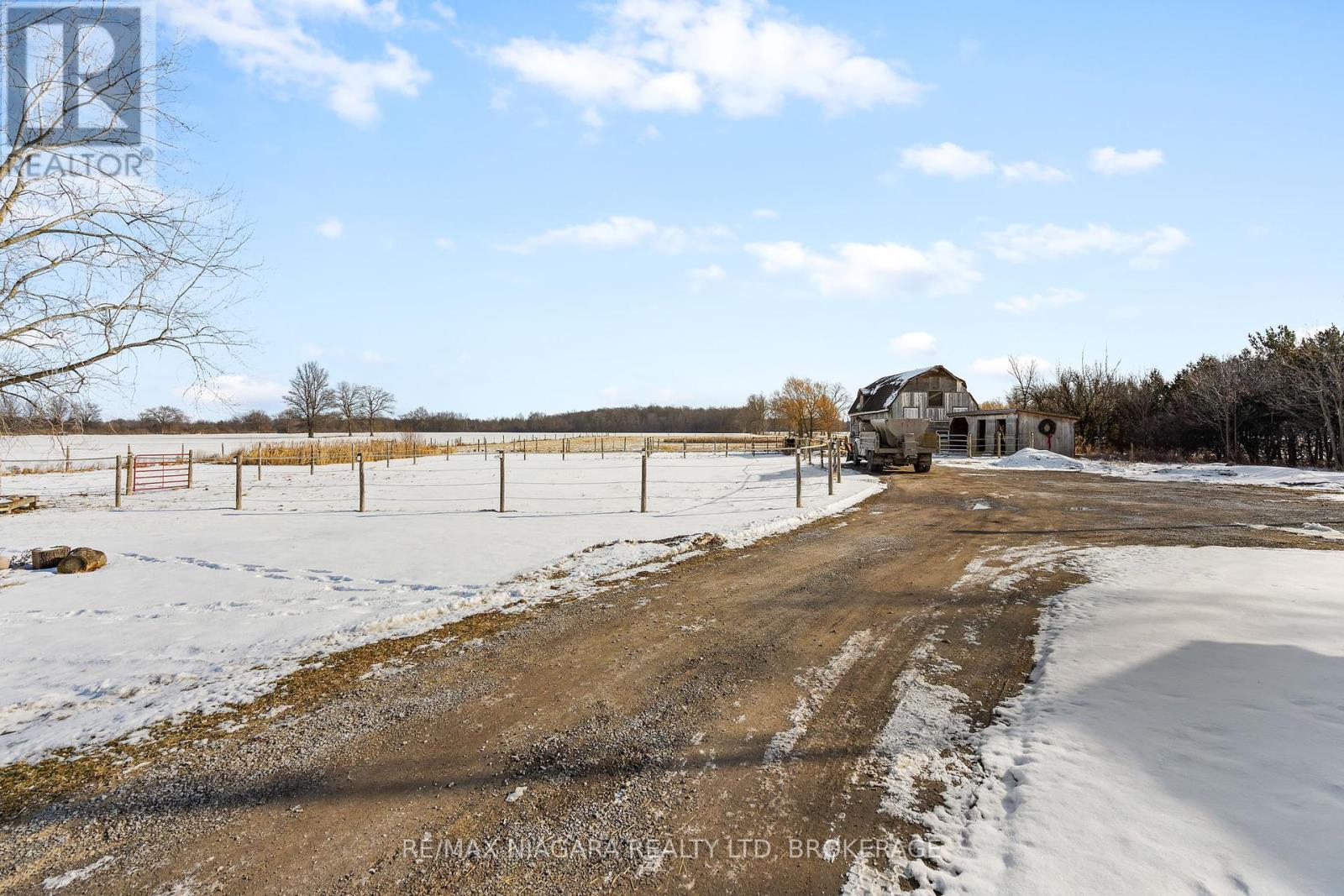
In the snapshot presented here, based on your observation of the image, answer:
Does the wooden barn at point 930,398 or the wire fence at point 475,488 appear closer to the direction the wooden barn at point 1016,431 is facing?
the wire fence

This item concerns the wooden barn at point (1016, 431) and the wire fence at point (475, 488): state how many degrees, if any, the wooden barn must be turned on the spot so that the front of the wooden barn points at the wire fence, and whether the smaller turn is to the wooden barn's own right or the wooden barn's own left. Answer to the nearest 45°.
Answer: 0° — it already faces it

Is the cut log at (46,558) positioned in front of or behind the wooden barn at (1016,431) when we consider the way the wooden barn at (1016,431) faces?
in front

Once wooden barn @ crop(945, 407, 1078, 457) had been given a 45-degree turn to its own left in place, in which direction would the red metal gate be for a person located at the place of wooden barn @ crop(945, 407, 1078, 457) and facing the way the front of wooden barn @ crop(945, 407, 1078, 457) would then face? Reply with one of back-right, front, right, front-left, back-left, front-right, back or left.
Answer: front-right

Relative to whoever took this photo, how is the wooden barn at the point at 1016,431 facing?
facing the viewer and to the left of the viewer
